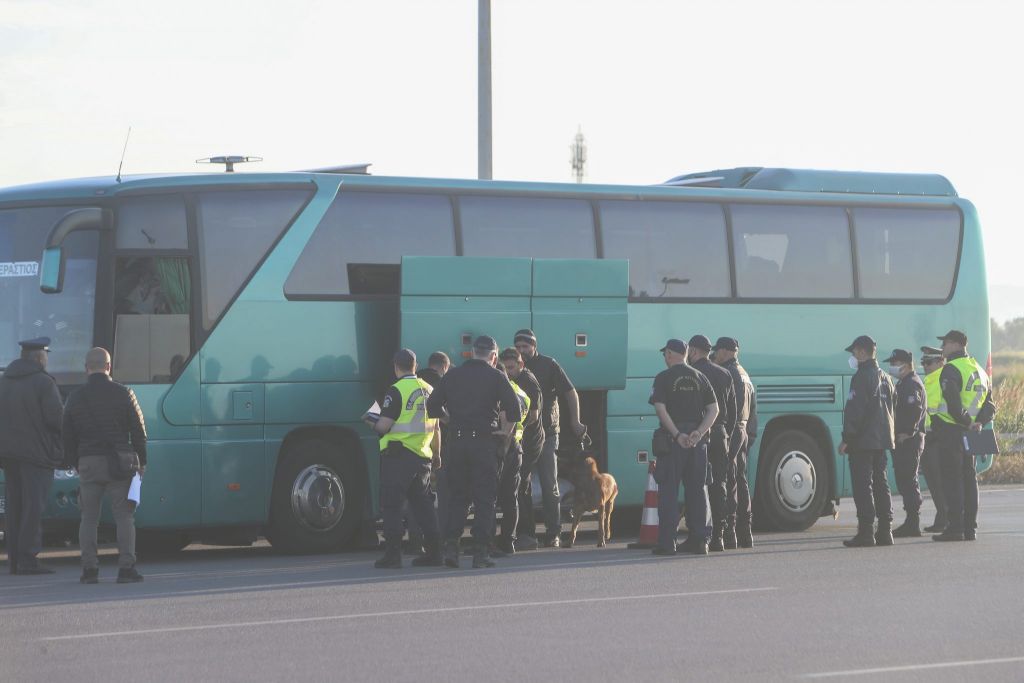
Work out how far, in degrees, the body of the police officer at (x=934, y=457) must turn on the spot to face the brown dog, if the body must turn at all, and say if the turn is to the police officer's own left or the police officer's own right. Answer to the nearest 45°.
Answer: approximately 45° to the police officer's own left

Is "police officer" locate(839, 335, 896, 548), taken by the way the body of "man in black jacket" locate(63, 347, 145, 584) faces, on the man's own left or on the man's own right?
on the man's own right

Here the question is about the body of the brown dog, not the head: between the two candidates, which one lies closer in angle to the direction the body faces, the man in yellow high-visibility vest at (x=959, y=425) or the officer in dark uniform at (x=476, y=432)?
the officer in dark uniform

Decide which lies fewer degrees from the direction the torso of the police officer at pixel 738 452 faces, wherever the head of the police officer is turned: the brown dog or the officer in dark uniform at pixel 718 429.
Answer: the brown dog

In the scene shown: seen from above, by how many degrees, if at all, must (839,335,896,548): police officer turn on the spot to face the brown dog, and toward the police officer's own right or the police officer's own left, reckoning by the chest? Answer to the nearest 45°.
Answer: approximately 45° to the police officer's own left

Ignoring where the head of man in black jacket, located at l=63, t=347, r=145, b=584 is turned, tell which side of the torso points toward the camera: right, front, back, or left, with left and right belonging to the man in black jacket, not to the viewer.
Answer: back

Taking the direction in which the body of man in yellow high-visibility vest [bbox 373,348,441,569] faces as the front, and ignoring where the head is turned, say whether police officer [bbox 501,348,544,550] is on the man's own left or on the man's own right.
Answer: on the man's own right

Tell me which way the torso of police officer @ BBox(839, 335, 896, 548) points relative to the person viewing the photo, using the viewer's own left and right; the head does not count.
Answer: facing away from the viewer and to the left of the viewer

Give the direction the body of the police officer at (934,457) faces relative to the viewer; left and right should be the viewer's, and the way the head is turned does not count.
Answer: facing to the left of the viewer
